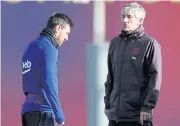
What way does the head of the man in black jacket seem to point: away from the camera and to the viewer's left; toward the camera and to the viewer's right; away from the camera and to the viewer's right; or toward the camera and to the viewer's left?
toward the camera and to the viewer's left

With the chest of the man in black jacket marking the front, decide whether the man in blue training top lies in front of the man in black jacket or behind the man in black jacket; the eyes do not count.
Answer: in front

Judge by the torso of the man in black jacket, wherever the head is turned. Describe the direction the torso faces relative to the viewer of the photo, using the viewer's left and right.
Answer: facing the viewer and to the left of the viewer

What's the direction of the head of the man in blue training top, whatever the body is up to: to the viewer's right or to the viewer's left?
to the viewer's right
